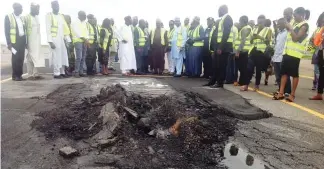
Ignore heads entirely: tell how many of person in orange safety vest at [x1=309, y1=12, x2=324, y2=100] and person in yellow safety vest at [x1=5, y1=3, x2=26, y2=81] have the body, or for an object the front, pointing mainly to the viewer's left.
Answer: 1

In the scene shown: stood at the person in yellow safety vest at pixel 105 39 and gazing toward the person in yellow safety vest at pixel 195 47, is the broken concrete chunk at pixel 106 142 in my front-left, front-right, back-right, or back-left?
front-right

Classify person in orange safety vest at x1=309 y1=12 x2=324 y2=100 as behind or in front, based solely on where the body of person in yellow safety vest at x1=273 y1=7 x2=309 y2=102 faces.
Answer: behind

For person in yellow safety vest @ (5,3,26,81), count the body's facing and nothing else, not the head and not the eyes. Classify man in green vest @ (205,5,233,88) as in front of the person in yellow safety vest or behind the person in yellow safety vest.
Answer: in front

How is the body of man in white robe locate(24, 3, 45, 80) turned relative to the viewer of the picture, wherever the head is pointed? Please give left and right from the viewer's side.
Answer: facing the viewer and to the right of the viewer

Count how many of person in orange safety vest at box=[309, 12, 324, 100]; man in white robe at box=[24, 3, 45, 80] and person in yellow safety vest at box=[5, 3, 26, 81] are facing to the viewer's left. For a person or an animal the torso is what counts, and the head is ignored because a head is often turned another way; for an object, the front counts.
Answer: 1

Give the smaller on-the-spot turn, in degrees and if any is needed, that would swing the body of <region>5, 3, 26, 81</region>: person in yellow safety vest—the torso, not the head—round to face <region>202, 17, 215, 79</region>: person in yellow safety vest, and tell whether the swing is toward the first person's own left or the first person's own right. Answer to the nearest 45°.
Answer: approximately 45° to the first person's own left

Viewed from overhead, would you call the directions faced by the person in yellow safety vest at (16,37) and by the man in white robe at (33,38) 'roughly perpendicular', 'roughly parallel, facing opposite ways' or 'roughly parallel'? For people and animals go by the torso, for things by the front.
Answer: roughly parallel

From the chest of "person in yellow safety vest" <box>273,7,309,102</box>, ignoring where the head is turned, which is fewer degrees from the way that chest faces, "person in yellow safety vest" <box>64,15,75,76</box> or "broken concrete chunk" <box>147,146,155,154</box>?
the broken concrete chunk

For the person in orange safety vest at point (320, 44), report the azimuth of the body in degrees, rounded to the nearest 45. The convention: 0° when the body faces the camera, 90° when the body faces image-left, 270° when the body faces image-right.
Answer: approximately 90°

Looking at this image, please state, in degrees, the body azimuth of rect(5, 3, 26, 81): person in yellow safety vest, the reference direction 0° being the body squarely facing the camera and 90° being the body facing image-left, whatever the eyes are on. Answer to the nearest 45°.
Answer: approximately 315°

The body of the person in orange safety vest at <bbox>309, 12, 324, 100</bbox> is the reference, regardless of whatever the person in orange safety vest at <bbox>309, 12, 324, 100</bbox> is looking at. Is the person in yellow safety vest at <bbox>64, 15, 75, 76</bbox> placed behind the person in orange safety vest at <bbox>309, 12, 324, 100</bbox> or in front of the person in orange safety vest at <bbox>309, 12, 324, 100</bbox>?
in front

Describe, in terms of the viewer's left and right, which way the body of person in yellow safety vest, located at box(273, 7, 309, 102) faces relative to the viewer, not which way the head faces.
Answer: facing the viewer and to the left of the viewer
